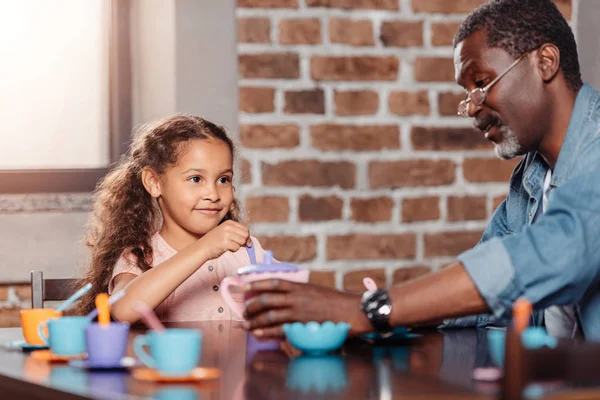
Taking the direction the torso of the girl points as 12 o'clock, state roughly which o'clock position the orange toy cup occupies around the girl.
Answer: The orange toy cup is roughly at 2 o'clock from the girl.

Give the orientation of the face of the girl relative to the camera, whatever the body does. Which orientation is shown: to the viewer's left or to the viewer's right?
to the viewer's right

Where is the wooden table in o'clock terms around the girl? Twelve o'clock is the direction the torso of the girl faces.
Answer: The wooden table is roughly at 1 o'clock from the girl.

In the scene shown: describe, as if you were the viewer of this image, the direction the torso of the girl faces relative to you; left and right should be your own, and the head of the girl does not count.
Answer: facing the viewer and to the right of the viewer

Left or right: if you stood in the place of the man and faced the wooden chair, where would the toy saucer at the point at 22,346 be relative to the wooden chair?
left

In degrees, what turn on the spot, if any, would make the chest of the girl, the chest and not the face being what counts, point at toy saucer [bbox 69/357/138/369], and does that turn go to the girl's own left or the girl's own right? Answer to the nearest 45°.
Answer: approximately 45° to the girl's own right

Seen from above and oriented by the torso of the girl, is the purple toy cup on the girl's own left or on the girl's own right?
on the girl's own right

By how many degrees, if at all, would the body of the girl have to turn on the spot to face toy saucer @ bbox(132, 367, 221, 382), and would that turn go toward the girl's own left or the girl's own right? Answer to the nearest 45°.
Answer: approximately 45° to the girl's own right

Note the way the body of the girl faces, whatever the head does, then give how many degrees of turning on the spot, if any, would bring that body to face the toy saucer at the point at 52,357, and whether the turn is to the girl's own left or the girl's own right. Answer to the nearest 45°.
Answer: approximately 45° to the girl's own right
